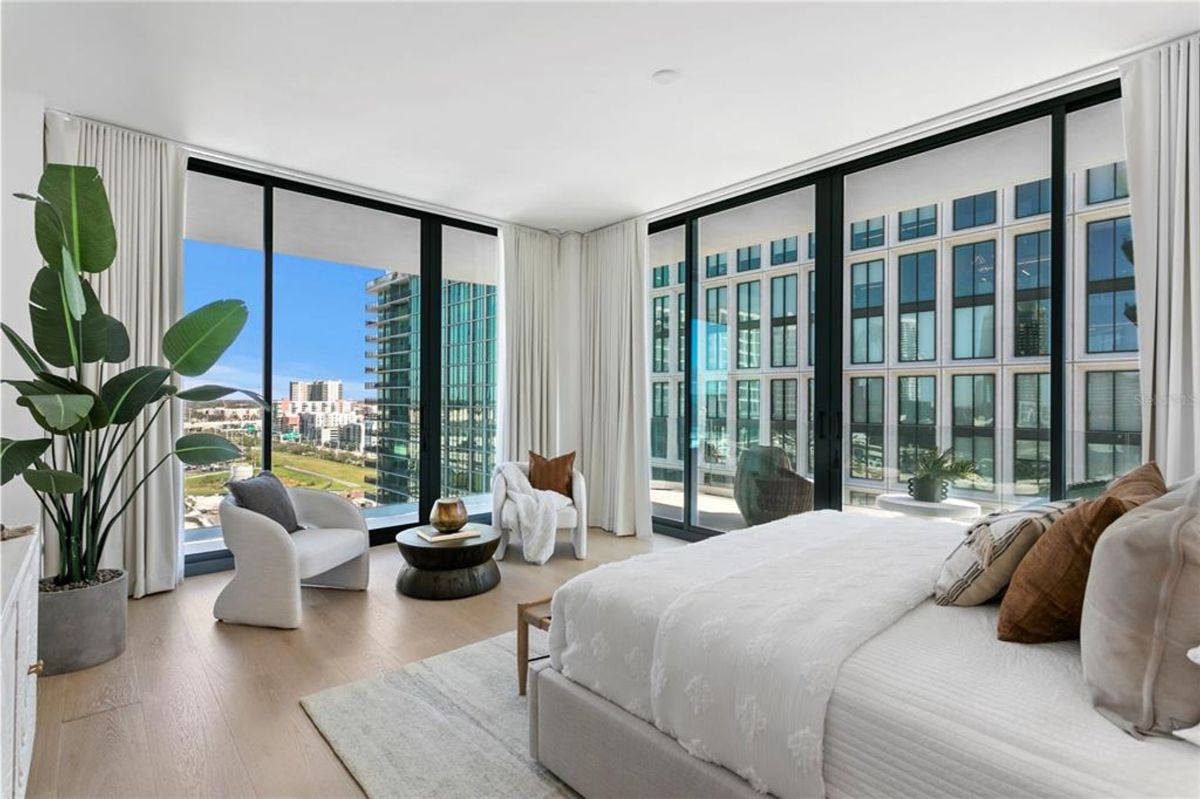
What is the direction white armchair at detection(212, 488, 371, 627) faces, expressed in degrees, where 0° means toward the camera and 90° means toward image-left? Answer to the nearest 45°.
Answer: approximately 315°

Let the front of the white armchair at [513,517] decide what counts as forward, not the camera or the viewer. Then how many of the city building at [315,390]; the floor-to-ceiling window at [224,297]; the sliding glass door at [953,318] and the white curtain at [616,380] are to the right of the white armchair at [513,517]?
2

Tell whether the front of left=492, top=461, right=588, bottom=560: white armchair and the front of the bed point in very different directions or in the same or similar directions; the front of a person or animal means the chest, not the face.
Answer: very different directions

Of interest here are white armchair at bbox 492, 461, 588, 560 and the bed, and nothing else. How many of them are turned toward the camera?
1

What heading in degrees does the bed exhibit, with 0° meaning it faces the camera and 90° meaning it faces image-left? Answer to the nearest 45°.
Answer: approximately 135°

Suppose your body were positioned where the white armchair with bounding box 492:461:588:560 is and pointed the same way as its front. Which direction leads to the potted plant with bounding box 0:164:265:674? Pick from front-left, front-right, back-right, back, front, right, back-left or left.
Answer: front-right

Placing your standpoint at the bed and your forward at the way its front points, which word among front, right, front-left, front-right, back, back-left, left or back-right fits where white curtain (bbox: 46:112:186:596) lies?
front-left

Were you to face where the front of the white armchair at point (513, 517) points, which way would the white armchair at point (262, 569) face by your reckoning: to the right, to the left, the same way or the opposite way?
to the left

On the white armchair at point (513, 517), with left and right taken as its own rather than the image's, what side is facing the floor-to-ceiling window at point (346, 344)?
right

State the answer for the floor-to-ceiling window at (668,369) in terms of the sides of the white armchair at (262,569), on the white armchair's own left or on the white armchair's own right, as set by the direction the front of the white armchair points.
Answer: on the white armchair's own left

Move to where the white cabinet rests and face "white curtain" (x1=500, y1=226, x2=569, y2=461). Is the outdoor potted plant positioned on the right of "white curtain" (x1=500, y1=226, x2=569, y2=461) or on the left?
right

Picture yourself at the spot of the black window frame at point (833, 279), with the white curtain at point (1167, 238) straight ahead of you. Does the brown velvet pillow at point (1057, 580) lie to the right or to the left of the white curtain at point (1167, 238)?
right

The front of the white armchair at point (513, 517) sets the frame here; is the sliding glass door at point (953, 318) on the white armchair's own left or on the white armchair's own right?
on the white armchair's own left

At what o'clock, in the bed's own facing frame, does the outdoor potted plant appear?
The outdoor potted plant is roughly at 2 o'clock from the bed.
